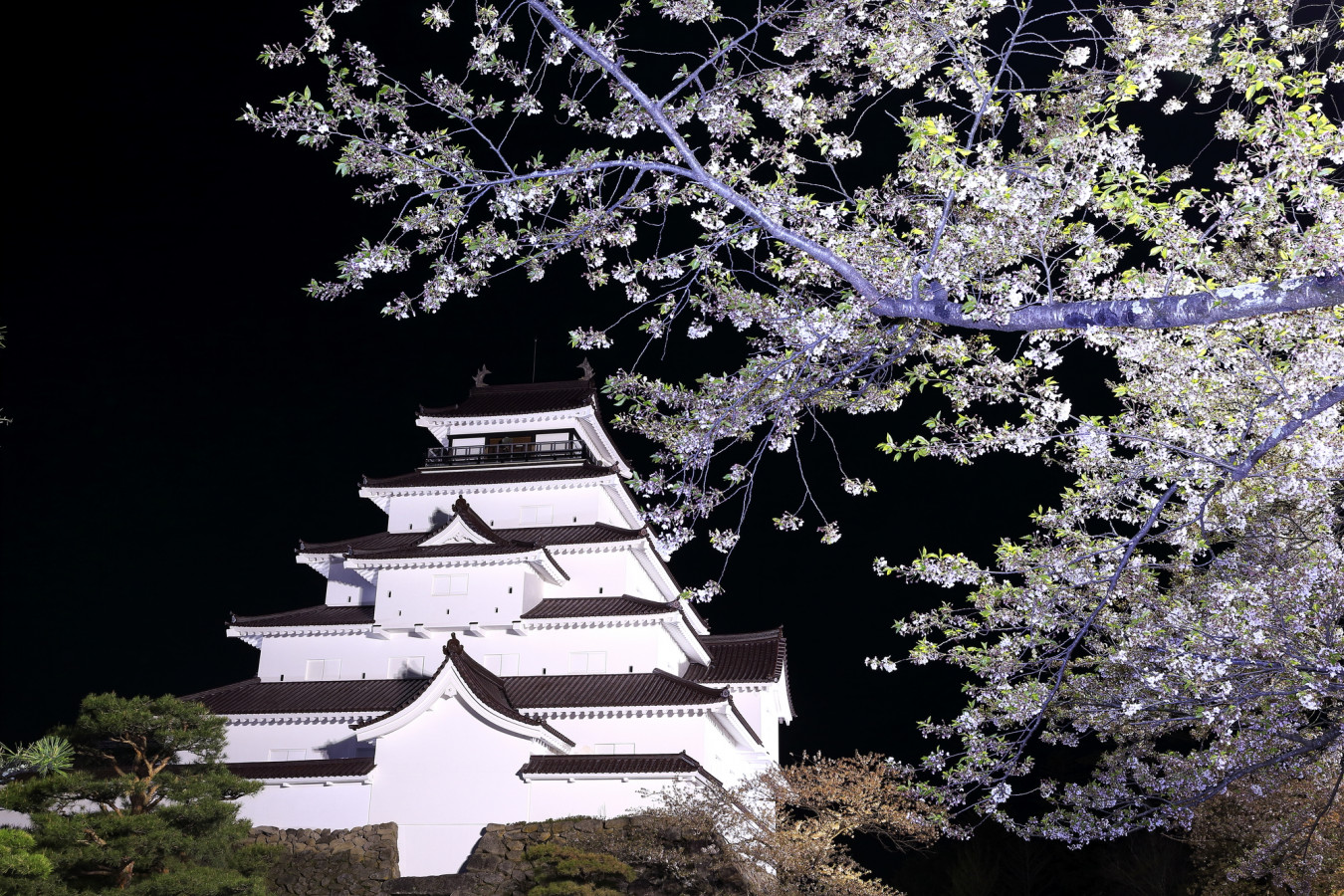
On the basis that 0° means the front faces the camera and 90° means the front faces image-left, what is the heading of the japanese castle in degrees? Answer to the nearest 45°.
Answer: approximately 0°

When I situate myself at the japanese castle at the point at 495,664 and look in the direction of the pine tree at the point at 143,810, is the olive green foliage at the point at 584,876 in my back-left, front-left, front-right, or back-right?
front-left

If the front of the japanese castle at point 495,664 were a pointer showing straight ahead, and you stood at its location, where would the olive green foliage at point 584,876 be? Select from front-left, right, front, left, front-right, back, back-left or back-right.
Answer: front

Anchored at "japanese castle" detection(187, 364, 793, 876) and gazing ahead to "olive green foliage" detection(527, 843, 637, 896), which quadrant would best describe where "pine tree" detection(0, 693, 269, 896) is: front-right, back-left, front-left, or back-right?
front-right

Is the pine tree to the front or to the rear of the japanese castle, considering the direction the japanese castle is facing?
to the front

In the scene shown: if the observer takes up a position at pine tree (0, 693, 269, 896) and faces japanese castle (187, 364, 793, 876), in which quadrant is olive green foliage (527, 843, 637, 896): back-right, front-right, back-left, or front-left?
front-right
